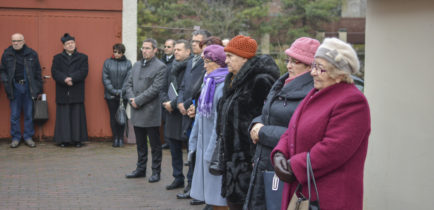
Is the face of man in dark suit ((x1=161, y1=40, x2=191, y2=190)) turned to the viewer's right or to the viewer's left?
to the viewer's left

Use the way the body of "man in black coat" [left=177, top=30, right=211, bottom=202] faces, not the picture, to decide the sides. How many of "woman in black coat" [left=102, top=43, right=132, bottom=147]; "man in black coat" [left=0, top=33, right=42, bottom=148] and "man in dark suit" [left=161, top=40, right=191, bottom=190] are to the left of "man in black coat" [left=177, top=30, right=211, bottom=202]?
0

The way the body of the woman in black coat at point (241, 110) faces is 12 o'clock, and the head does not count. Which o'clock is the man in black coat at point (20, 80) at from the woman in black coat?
The man in black coat is roughly at 2 o'clock from the woman in black coat.

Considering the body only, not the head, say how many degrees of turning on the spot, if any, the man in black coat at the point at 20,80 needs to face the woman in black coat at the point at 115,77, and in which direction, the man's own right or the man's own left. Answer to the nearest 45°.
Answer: approximately 90° to the man's own left

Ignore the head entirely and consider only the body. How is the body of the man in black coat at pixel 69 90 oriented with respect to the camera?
toward the camera

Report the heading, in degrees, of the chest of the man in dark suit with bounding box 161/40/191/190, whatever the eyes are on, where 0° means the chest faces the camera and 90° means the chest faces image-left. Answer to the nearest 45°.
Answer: approximately 45°

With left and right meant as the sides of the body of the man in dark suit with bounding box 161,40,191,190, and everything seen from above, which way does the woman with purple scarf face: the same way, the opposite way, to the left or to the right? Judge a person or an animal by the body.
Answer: the same way

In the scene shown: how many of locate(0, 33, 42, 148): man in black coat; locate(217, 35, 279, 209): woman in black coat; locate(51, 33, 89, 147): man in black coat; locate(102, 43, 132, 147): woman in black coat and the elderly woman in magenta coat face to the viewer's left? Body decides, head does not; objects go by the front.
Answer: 2

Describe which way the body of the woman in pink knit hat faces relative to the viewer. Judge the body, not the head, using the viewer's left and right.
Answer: facing the viewer and to the left of the viewer

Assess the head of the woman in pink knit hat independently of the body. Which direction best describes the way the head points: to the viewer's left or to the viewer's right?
to the viewer's left

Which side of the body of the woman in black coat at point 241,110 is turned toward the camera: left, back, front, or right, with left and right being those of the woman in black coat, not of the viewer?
left
